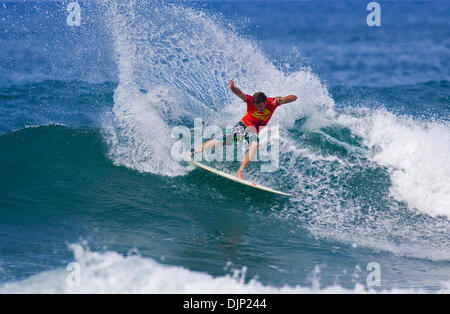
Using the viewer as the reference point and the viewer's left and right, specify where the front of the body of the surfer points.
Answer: facing the viewer
